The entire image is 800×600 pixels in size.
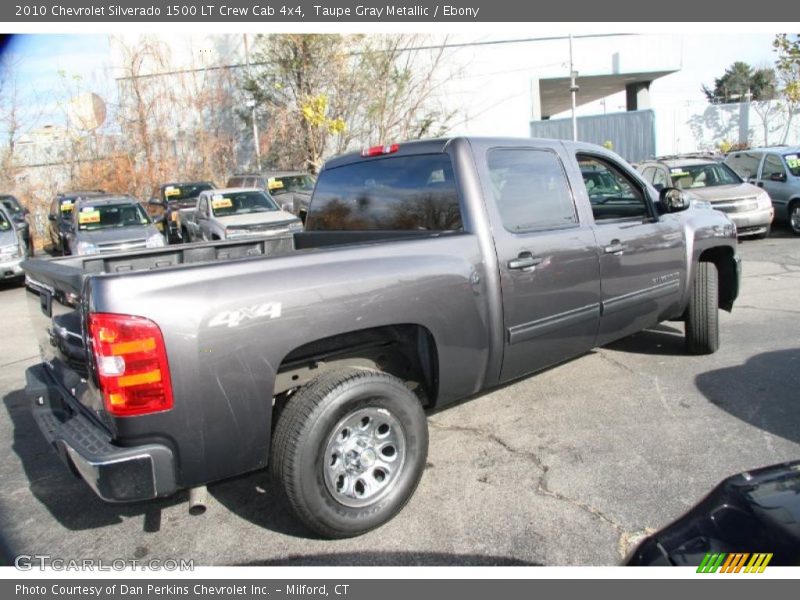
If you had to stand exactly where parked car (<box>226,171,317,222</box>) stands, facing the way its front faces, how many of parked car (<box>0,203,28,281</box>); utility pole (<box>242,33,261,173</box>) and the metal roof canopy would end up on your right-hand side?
1

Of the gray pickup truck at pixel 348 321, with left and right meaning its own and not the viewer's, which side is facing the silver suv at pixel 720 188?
front

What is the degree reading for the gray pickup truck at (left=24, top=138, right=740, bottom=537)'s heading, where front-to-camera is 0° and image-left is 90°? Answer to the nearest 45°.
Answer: approximately 225°

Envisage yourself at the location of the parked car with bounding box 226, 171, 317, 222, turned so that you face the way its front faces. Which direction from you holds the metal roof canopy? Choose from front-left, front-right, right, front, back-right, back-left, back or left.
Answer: left

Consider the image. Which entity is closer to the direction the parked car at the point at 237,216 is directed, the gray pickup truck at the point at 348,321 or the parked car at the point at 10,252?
the gray pickup truck

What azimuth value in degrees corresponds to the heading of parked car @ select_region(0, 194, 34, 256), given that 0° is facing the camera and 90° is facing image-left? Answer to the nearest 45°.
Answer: approximately 315°

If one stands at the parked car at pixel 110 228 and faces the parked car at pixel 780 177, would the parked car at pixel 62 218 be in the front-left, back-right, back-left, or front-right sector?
back-left

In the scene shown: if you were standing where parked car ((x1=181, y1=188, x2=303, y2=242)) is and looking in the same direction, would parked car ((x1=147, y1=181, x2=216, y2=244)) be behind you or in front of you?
behind

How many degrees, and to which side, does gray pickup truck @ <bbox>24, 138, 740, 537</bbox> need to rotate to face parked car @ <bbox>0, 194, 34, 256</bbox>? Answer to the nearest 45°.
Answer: approximately 90° to its left

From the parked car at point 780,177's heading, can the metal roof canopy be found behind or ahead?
behind
